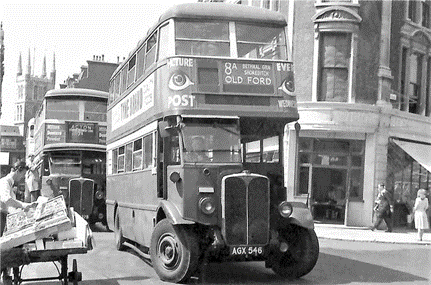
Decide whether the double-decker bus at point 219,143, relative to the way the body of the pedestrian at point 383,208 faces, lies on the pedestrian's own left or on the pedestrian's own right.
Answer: on the pedestrian's own left

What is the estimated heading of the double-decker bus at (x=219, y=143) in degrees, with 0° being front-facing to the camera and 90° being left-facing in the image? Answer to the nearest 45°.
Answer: approximately 315°

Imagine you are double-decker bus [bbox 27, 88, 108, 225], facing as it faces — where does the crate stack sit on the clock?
The crate stack is roughly at 12 o'clock from the double-decker bus.

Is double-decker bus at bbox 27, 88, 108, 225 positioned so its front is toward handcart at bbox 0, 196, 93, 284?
yes

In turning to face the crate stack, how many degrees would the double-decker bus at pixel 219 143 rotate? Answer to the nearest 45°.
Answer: approximately 90° to its right

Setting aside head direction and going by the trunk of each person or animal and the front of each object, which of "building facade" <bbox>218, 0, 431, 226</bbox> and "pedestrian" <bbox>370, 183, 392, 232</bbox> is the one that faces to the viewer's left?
the pedestrian

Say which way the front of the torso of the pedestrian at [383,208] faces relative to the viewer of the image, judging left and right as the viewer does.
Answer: facing to the left of the viewer

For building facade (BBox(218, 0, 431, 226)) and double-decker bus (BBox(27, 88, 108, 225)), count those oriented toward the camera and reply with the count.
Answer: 2

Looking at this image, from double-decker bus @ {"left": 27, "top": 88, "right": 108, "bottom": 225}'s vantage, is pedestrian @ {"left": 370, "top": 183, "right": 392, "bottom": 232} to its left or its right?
on its left
